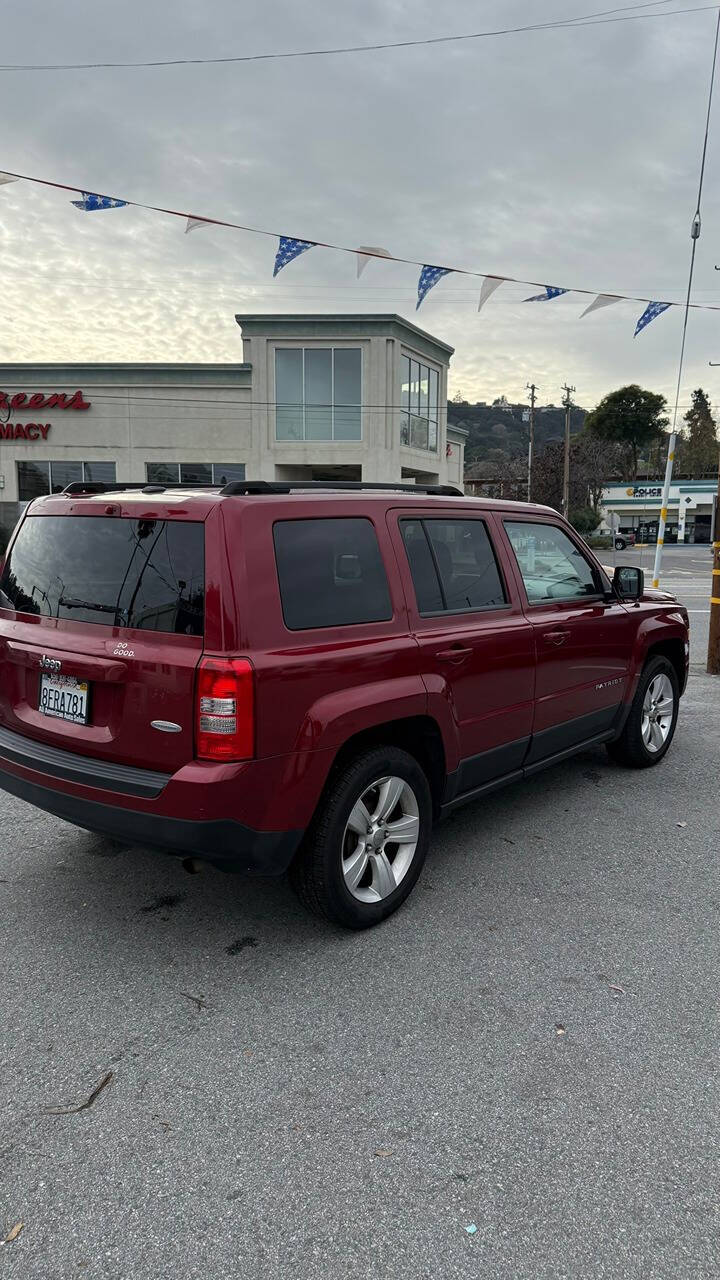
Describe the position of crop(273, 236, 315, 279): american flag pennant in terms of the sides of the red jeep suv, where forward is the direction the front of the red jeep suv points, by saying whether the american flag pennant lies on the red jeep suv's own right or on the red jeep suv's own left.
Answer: on the red jeep suv's own left

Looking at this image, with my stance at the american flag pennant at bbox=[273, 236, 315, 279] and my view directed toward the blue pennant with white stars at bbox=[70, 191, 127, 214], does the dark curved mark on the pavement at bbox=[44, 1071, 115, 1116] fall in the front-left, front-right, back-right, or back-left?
front-left

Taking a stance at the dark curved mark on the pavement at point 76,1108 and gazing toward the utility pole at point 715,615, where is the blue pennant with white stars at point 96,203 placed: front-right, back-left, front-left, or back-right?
front-left

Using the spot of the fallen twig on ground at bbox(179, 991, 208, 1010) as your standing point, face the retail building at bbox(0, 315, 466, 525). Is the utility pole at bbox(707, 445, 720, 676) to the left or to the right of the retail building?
right

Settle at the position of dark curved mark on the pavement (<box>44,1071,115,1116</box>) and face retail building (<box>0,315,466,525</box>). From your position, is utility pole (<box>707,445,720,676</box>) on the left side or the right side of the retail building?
right

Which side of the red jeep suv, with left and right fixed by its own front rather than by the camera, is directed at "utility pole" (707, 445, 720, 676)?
front

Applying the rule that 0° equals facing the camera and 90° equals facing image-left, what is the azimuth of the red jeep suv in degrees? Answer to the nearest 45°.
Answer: approximately 225°

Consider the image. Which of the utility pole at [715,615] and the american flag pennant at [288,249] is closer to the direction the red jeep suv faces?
the utility pole

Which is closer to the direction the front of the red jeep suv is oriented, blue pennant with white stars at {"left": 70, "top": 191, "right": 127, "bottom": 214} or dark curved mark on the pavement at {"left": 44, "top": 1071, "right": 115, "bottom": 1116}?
the blue pennant with white stars

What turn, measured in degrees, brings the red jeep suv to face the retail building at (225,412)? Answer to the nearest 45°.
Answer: approximately 45° to its left

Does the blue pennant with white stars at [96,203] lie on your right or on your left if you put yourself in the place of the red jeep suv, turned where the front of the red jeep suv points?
on your left

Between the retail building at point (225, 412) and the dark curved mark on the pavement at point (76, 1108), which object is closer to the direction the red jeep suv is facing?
the retail building

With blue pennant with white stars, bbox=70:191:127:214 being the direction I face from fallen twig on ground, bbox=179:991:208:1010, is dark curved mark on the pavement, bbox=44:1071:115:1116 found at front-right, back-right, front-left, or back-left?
back-left

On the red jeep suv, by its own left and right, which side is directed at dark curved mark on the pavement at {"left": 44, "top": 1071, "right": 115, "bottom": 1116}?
back

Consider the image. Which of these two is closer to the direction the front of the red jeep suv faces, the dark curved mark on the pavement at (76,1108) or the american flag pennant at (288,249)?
the american flag pennant
